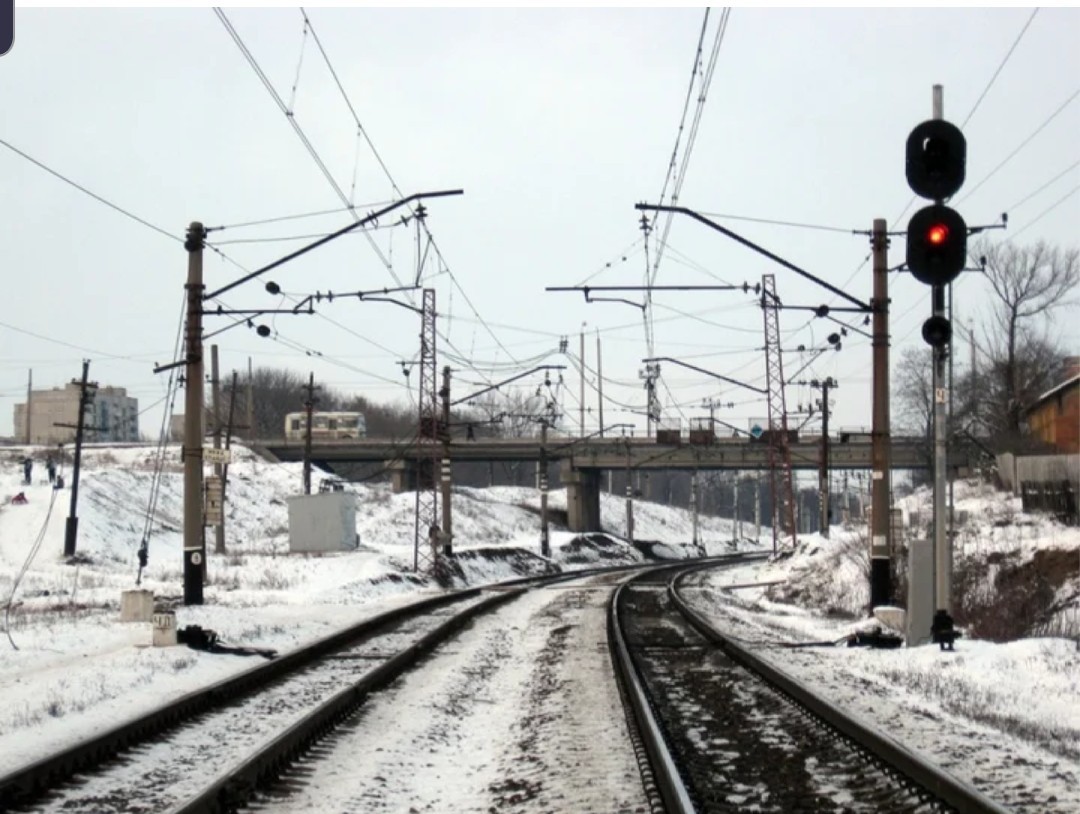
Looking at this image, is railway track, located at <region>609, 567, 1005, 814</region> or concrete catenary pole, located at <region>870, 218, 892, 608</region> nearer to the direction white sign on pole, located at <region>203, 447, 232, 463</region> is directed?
the railway track

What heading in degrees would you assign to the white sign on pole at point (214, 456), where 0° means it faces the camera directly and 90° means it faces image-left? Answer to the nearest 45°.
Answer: approximately 0°

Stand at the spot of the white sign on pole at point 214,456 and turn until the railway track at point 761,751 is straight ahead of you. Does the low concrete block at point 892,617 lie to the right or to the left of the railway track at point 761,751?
left

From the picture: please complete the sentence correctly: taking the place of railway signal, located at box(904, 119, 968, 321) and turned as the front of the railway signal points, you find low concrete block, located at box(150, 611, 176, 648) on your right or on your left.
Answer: on your right

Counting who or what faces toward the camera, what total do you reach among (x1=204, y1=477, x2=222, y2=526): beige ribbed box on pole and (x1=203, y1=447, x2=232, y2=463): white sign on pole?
2
